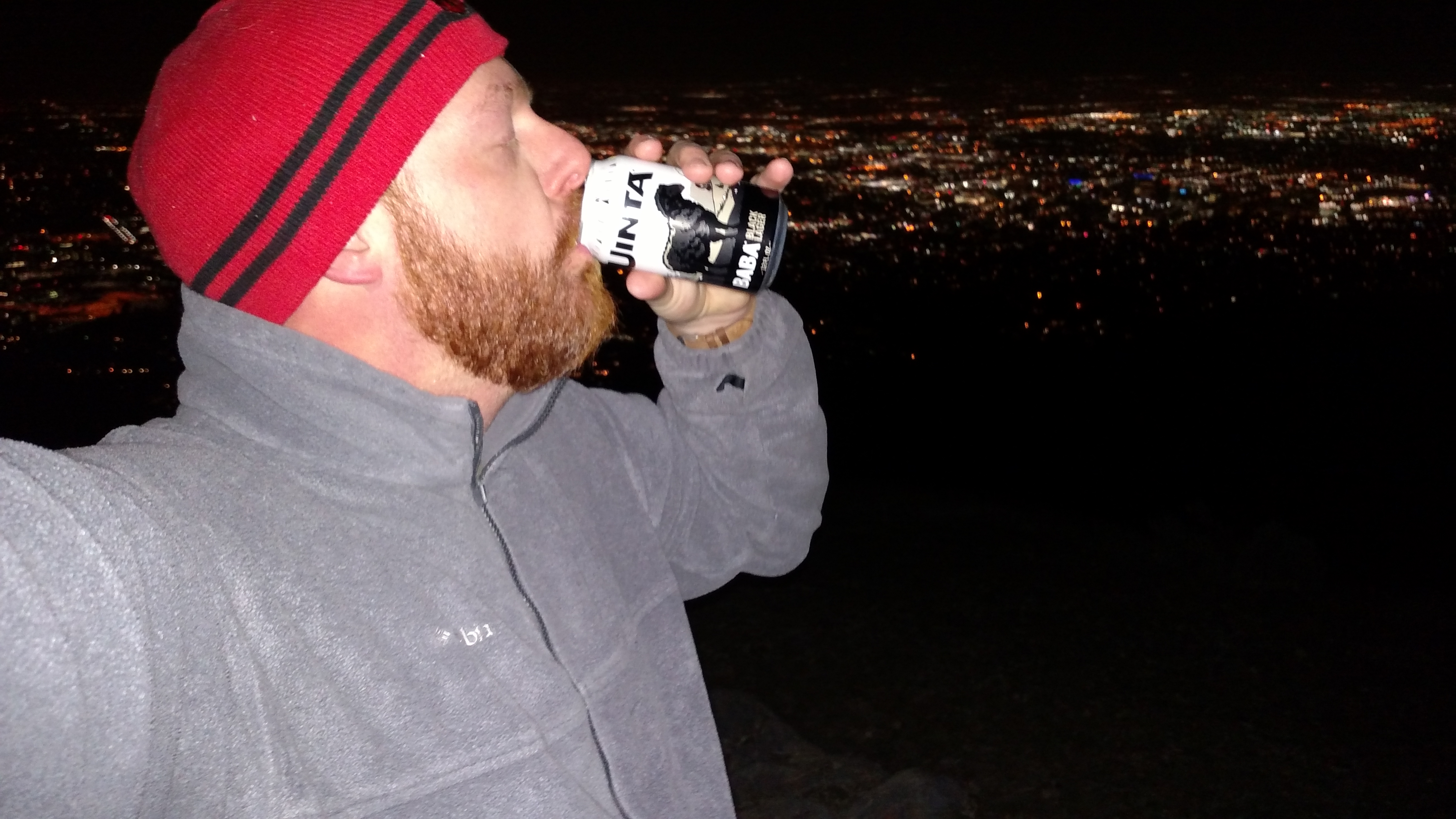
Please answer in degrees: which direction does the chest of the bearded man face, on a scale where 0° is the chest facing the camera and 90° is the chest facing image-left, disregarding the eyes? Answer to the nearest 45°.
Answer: approximately 315°

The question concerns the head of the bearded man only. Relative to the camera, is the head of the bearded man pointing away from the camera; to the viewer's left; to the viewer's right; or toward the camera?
to the viewer's right
